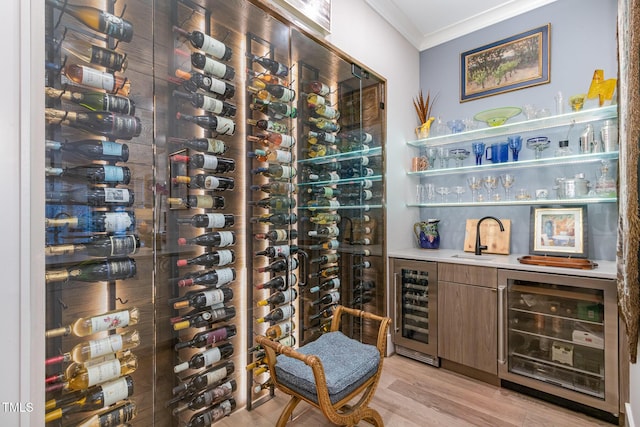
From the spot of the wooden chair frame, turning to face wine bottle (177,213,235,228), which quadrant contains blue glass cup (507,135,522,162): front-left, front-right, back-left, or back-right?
back-right

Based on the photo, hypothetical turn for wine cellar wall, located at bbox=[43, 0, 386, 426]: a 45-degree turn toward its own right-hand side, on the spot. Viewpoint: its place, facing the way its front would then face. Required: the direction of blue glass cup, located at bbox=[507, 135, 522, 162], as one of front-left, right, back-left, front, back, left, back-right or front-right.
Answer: left

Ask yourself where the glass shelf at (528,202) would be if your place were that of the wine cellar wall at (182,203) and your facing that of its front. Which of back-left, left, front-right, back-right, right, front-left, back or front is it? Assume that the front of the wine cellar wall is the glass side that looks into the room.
front-left

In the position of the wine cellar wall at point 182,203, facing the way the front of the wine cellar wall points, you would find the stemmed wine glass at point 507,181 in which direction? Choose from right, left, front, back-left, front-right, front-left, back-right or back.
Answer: front-left

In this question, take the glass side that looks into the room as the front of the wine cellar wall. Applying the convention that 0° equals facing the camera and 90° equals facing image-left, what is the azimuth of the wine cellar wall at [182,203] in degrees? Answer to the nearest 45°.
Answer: approximately 315°

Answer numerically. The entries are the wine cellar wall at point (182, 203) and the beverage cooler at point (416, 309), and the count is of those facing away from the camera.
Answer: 0

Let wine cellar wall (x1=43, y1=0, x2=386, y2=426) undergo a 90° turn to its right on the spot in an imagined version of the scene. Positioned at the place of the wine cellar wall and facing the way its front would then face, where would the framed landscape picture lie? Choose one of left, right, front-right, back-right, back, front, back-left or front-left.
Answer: back-left

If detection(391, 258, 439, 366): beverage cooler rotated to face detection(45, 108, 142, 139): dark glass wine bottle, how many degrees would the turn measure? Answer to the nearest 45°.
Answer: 0° — it already faces it

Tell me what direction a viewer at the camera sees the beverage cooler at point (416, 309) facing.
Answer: facing the viewer and to the left of the viewer

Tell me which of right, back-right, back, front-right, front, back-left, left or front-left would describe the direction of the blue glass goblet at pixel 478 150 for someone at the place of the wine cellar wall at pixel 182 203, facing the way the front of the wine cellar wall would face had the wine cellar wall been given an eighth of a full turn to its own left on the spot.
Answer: front

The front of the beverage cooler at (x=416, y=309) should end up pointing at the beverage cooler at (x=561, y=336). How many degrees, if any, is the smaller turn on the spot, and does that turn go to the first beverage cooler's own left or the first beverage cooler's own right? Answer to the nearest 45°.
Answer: approximately 135° to the first beverage cooler's own left

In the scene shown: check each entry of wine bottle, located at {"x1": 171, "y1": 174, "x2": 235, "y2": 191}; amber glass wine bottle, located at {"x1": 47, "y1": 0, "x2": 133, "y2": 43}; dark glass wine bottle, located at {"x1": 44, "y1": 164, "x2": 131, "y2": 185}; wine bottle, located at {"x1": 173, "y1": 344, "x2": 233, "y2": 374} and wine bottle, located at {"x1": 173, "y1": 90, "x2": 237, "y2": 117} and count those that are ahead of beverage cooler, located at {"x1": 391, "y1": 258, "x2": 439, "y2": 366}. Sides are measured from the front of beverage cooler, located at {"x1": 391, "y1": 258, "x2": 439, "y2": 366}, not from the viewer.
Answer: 5

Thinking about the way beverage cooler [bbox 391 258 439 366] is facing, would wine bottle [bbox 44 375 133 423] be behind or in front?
in front

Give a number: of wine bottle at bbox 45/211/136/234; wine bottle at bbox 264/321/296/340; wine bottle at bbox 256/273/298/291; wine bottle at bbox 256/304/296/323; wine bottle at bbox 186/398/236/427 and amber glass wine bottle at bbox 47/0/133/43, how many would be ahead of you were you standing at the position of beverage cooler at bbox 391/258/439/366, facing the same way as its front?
6
